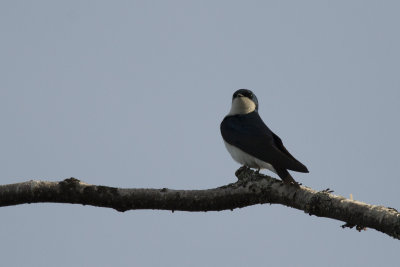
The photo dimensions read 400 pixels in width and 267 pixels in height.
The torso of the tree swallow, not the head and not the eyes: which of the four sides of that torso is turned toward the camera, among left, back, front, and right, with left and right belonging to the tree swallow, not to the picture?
left
